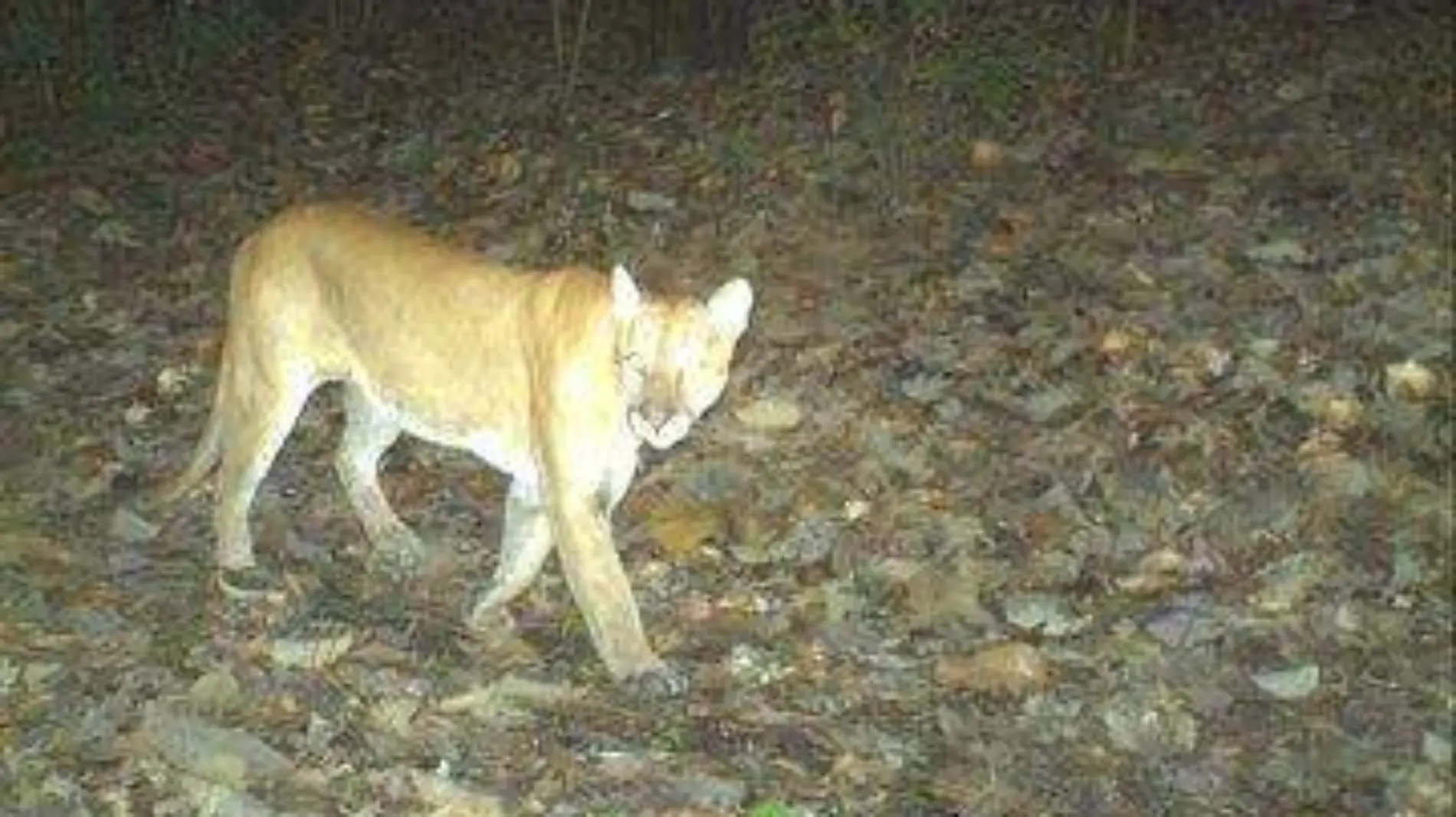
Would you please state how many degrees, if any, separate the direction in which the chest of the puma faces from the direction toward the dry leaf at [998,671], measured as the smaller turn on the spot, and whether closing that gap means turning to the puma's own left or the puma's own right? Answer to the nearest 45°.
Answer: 0° — it already faces it

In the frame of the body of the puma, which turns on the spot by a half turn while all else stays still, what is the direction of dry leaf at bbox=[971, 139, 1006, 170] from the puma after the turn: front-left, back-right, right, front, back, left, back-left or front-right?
right

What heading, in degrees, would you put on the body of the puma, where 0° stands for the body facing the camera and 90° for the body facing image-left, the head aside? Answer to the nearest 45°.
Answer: approximately 315°

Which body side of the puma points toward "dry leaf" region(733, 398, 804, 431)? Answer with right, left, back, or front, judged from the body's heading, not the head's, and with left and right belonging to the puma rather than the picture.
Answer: left
